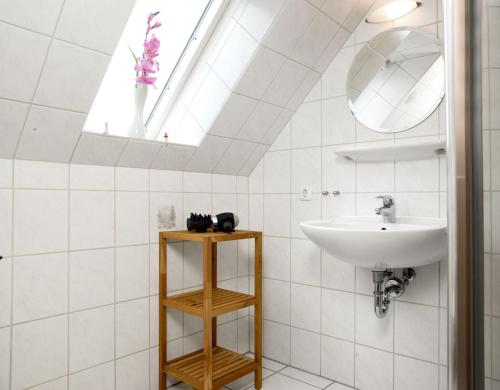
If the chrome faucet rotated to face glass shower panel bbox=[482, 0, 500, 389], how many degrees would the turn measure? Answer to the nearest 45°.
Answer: approximately 45° to its left

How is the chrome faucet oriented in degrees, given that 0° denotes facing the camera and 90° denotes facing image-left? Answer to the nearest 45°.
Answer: approximately 45°

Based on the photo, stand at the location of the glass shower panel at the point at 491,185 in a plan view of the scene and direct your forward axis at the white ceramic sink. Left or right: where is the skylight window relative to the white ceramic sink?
left

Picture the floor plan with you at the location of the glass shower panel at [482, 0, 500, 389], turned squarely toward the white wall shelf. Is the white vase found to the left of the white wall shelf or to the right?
left

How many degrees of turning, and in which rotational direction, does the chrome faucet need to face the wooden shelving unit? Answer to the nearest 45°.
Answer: approximately 45° to its right

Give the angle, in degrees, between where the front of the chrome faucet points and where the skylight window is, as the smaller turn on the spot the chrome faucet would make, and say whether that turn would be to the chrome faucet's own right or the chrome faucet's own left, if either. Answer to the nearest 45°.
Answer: approximately 45° to the chrome faucet's own right
